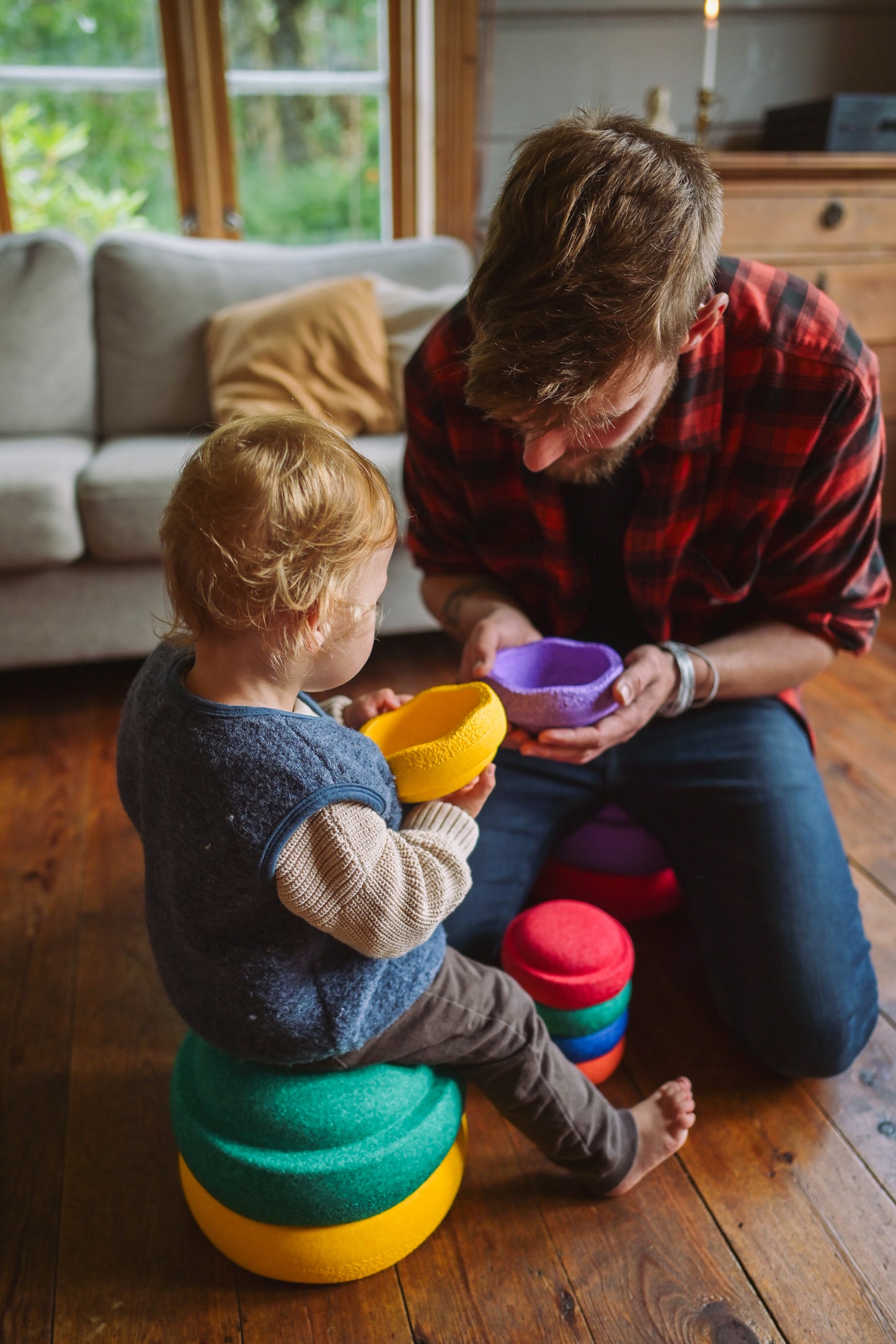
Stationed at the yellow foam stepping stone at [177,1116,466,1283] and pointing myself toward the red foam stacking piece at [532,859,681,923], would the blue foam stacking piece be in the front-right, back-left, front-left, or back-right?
front-right

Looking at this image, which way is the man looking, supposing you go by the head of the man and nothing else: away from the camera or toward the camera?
toward the camera

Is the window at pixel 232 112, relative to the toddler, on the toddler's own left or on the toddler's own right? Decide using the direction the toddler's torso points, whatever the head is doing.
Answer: on the toddler's own left

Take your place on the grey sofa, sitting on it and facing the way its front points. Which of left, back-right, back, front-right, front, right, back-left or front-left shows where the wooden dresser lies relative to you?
left

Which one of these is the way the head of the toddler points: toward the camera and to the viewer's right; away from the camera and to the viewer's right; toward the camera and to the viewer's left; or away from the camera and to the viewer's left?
away from the camera and to the viewer's right

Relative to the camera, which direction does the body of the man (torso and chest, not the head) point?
toward the camera

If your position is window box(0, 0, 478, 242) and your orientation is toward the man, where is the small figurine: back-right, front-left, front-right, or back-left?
front-left

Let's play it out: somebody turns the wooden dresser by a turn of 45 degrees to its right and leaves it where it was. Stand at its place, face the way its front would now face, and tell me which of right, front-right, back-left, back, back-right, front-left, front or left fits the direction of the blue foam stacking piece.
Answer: front-left

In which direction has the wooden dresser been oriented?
toward the camera

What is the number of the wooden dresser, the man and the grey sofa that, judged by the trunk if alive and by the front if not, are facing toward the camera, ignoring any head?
3

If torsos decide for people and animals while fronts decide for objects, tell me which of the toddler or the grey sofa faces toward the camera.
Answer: the grey sofa

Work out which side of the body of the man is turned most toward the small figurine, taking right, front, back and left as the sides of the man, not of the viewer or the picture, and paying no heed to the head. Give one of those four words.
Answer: back

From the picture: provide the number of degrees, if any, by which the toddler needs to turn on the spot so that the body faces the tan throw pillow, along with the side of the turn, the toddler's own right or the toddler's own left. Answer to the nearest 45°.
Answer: approximately 45° to the toddler's own left

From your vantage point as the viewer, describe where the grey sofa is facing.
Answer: facing the viewer
